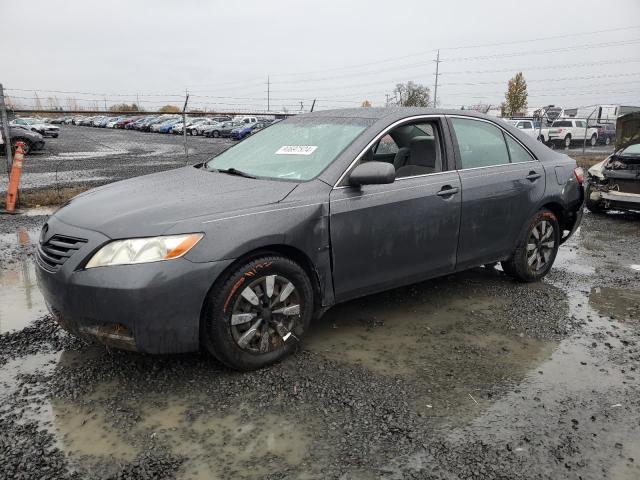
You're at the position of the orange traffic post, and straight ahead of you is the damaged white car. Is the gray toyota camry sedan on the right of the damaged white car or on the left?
right

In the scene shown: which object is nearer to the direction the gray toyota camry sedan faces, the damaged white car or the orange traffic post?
the orange traffic post

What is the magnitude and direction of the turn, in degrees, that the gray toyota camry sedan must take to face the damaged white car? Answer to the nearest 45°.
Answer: approximately 180°

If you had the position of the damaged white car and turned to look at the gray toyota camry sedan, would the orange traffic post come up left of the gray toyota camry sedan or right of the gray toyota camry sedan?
right

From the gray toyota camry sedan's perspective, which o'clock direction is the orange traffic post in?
The orange traffic post is roughly at 3 o'clock from the gray toyota camry sedan.

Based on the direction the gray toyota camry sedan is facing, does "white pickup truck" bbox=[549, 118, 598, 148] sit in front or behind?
behind

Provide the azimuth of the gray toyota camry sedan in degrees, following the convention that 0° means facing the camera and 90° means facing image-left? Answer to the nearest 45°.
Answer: approximately 45°
